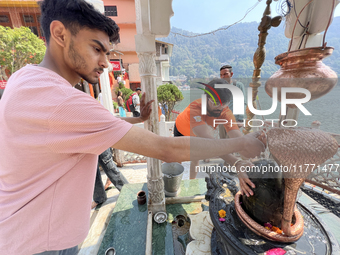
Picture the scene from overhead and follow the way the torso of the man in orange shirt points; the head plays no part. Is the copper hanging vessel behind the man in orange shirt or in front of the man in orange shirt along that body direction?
in front

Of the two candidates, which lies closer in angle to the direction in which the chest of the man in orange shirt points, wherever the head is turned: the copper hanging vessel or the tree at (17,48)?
the copper hanging vessel

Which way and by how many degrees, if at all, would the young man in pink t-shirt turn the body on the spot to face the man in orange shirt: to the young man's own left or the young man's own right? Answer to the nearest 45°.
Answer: approximately 45° to the young man's own left

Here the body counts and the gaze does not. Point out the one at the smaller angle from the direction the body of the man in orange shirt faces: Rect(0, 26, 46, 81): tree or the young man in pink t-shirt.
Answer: the young man in pink t-shirt

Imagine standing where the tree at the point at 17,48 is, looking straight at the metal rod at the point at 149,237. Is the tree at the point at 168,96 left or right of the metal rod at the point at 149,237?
left

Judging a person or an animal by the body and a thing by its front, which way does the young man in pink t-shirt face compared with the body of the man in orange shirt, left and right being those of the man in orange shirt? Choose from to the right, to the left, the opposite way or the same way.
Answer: to the left

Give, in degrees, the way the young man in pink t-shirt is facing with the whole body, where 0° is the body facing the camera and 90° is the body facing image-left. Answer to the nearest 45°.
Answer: approximately 270°

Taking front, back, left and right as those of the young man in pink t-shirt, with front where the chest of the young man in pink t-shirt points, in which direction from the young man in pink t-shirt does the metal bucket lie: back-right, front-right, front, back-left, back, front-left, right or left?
front-left

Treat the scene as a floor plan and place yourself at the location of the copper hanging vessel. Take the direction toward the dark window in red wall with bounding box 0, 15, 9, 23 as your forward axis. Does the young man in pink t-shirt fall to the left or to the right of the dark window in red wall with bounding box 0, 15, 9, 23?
left
